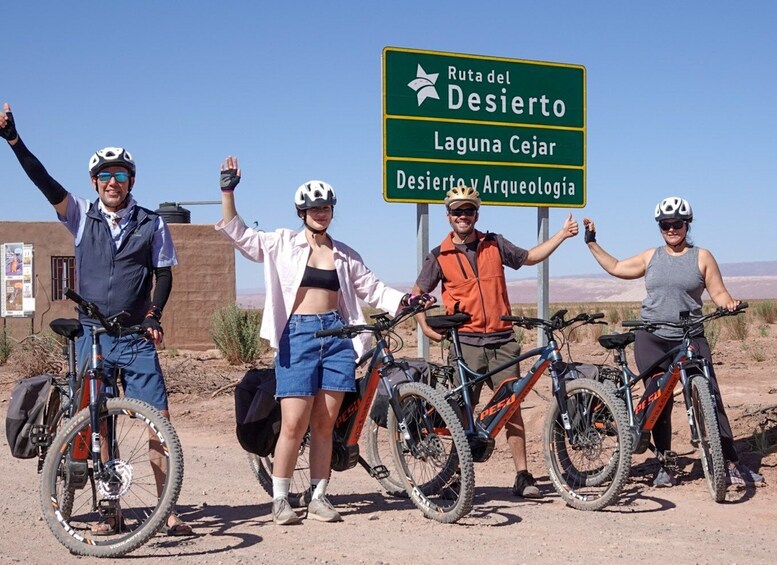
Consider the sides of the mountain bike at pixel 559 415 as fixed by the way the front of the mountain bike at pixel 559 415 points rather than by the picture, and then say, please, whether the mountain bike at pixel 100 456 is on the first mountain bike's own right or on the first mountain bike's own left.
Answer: on the first mountain bike's own right

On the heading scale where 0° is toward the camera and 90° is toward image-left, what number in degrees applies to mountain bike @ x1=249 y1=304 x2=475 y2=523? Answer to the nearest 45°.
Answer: approximately 315°

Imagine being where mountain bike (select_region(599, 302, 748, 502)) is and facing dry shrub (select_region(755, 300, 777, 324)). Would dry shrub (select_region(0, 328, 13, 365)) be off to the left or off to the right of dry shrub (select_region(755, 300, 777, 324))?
left

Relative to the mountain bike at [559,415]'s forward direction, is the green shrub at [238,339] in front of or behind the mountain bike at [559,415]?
behind

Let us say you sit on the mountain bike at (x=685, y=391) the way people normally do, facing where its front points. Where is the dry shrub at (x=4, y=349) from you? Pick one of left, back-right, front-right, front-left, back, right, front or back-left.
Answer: back

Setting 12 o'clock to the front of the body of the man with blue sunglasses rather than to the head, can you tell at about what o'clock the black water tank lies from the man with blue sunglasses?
The black water tank is roughly at 6 o'clock from the man with blue sunglasses.

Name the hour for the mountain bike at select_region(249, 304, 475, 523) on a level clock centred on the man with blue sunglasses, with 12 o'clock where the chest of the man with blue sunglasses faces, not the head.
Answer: The mountain bike is roughly at 9 o'clock from the man with blue sunglasses.

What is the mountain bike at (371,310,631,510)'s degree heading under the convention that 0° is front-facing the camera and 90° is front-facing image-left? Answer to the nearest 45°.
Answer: approximately 315°

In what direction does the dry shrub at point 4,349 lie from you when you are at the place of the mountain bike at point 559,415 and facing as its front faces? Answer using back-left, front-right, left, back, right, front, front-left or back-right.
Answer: back

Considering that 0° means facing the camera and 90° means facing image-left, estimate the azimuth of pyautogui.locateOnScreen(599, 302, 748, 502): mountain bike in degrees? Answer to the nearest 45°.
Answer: approximately 315°

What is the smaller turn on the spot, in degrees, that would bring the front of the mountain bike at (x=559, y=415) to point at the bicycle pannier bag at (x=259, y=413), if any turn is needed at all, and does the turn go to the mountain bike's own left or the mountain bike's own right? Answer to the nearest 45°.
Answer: approximately 135° to the mountain bike's own right

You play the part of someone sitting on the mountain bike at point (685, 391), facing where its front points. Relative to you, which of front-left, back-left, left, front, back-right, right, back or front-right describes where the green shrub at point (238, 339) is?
back

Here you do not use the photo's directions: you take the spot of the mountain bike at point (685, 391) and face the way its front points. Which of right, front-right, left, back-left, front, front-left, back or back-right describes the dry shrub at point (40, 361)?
back

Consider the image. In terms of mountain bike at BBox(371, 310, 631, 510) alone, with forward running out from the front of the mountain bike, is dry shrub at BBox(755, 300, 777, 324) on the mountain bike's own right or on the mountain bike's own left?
on the mountain bike's own left
